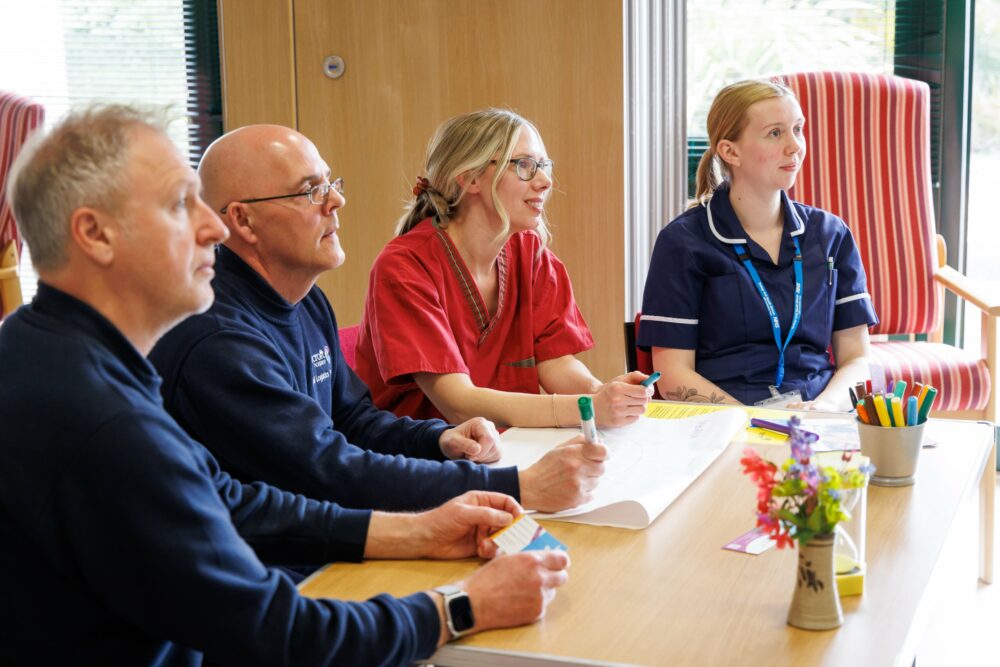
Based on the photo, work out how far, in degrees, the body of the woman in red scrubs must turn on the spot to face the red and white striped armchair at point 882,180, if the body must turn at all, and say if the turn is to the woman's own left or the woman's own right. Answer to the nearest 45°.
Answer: approximately 90° to the woman's own left

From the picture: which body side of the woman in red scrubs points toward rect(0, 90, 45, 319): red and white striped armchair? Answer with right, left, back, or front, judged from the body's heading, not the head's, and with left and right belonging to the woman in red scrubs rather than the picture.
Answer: back

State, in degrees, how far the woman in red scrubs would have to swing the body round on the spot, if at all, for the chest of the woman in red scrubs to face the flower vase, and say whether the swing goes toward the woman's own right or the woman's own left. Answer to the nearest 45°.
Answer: approximately 45° to the woman's own right

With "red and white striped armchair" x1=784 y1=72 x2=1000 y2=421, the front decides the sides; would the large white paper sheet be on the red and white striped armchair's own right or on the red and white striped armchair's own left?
on the red and white striped armchair's own right

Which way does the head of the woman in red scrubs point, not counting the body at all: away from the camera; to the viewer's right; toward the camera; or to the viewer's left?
to the viewer's right
